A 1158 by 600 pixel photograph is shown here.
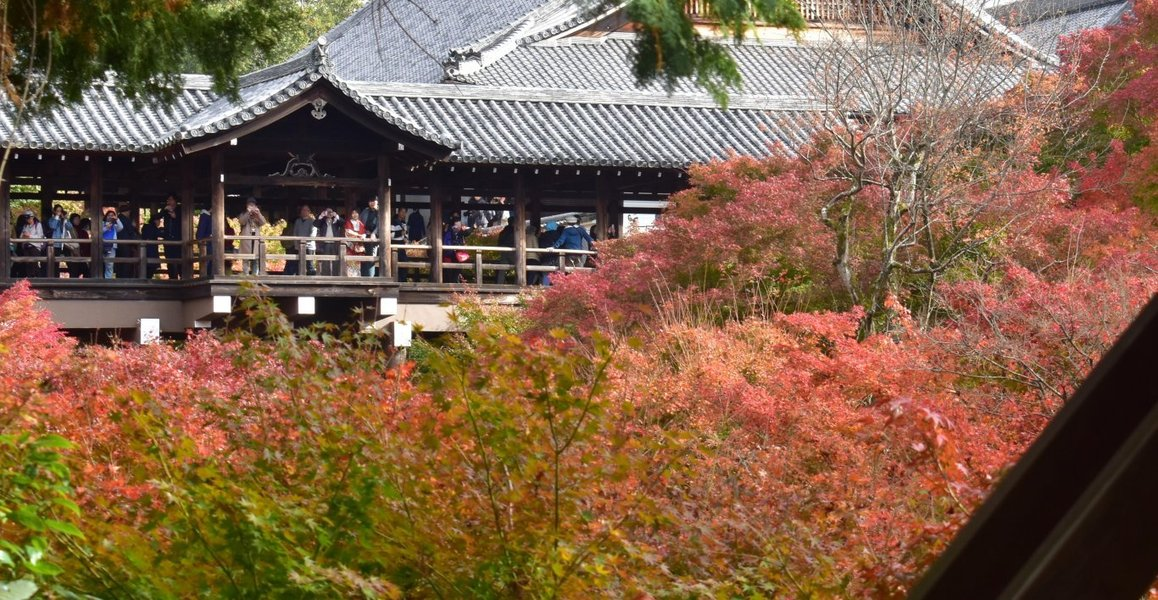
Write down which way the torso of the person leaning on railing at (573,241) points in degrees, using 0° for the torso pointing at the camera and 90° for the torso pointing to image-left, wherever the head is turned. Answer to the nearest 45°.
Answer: approximately 0°

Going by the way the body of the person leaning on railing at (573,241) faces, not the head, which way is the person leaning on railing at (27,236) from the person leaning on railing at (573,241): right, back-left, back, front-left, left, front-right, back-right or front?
right

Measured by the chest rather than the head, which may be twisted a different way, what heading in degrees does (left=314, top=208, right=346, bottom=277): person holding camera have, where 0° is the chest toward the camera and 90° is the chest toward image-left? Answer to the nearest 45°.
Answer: approximately 0°

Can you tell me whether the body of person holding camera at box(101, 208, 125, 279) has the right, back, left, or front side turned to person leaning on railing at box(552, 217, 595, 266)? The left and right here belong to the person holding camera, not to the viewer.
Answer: left

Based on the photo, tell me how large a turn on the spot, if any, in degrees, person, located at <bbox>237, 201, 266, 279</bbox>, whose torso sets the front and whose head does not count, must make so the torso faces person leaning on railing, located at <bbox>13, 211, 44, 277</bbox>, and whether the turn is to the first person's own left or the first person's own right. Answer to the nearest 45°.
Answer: approximately 135° to the first person's own right

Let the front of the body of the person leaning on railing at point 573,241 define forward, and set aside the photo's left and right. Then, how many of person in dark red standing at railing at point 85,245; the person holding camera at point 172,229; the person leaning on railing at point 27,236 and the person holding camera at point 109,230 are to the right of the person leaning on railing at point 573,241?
4

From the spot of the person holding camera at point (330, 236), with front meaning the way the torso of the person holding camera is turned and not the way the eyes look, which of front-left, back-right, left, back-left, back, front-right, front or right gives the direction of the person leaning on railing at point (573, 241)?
left
